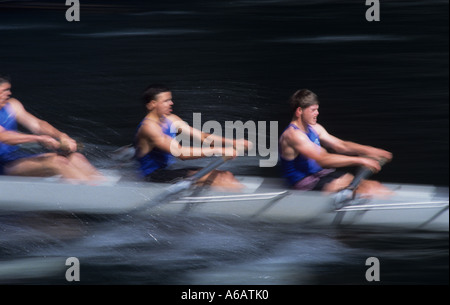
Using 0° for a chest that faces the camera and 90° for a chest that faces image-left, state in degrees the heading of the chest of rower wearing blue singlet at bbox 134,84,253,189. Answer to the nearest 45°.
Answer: approximately 270°
